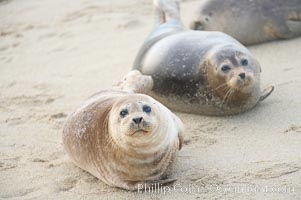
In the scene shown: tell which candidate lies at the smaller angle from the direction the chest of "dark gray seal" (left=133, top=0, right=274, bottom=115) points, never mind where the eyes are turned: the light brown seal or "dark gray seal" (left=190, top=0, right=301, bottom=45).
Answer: the light brown seal

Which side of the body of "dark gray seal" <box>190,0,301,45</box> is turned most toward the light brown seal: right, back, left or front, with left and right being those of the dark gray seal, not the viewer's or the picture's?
left

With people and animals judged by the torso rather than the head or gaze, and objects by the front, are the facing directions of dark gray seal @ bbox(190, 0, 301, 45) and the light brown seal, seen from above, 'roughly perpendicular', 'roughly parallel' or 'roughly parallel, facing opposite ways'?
roughly perpendicular

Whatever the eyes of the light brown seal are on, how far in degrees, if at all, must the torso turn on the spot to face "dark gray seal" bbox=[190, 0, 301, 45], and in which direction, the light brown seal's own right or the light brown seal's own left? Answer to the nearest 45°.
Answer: approximately 135° to the light brown seal's own left

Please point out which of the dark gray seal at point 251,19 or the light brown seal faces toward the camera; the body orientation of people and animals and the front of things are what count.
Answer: the light brown seal

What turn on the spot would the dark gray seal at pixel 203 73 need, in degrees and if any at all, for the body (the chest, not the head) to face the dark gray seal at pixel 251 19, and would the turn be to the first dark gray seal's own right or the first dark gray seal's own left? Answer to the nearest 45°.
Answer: approximately 135° to the first dark gray seal's own left

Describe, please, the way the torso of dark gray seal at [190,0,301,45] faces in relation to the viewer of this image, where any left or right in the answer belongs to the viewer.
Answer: facing to the left of the viewer

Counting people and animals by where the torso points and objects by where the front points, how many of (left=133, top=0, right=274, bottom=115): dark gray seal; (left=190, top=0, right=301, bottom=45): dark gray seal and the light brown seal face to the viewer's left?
1

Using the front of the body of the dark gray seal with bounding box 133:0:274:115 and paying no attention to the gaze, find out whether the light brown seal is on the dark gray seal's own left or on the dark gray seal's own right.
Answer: on the dark gray seal's own right

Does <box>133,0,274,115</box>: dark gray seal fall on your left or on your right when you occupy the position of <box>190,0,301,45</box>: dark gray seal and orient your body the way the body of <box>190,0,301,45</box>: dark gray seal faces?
on your left

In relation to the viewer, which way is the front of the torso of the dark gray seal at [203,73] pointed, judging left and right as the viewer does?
facing the viewer and to the right of the viewer

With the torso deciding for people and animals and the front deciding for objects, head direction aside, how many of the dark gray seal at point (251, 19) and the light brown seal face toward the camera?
1

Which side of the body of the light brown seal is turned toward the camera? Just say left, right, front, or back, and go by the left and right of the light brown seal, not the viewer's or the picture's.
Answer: front
